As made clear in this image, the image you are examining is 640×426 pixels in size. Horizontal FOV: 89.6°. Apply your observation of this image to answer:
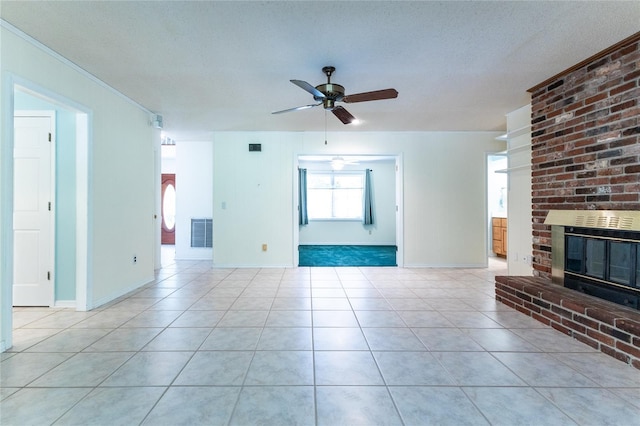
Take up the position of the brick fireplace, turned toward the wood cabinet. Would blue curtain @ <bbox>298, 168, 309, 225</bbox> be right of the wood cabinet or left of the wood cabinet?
left

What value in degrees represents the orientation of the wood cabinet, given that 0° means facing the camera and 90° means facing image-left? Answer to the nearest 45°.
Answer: approximately 45°

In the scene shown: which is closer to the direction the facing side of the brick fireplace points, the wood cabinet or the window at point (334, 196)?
the window

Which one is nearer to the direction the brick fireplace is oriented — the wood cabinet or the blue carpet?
the blue carpet

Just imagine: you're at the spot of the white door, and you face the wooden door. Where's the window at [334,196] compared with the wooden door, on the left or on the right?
right

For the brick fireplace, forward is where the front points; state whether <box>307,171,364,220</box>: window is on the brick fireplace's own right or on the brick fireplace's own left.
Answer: on the brick fireplace's own right

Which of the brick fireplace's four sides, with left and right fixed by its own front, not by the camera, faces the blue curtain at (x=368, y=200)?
right

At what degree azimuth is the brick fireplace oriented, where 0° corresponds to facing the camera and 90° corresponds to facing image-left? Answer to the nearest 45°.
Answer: approximately 45°

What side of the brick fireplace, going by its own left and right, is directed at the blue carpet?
right
